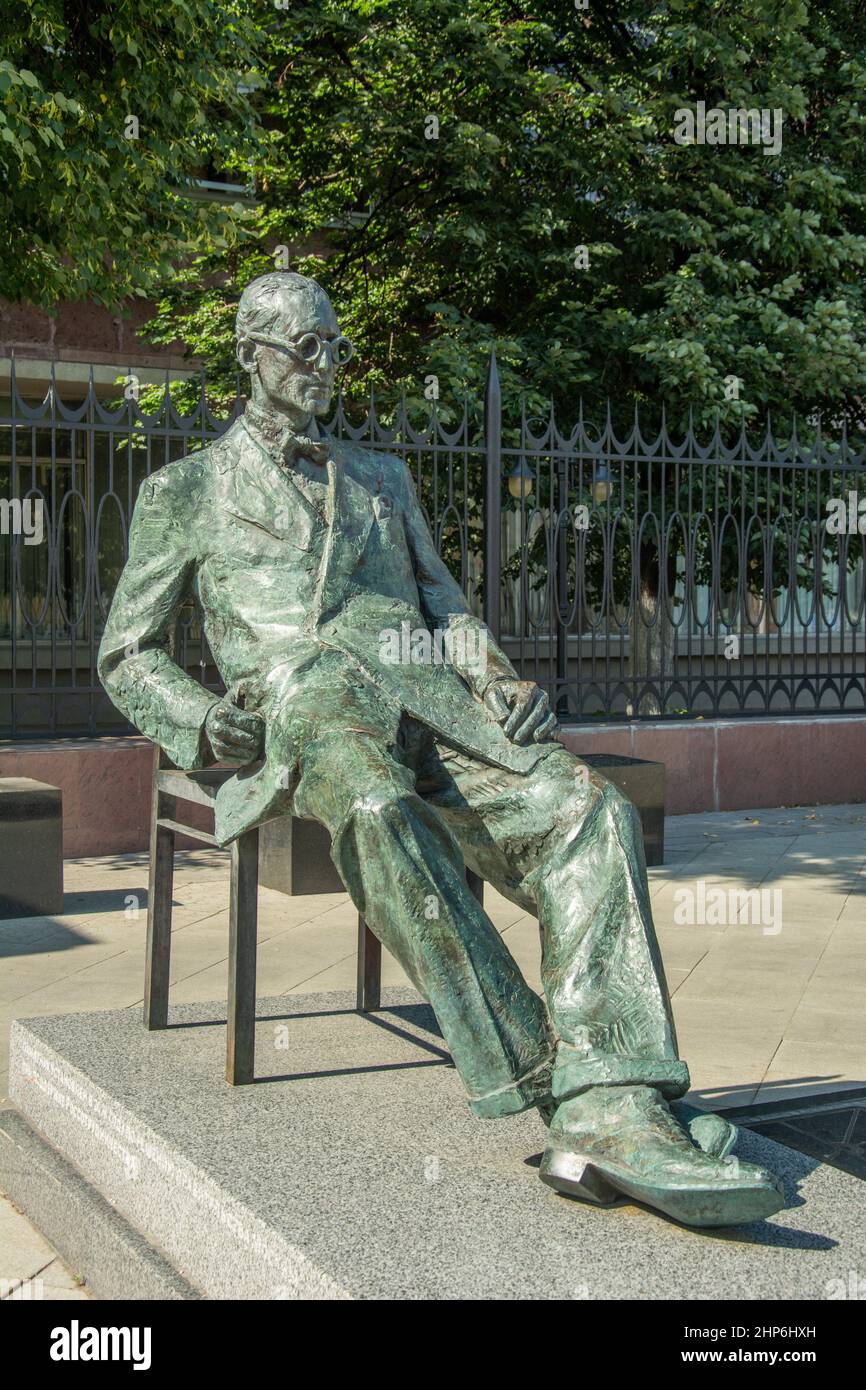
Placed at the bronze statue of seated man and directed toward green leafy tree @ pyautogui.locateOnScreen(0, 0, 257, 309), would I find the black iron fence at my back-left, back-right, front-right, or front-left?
front-right

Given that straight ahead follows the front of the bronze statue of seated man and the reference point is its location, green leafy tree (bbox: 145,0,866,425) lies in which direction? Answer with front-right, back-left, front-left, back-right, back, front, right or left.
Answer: back-left

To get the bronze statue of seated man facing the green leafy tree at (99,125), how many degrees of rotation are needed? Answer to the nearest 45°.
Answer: approximately 135° to its left

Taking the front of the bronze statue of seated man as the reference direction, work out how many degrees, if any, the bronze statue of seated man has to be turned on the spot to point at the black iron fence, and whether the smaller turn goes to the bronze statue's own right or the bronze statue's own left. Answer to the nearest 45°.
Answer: approximately 135° to the bronze statue's own left

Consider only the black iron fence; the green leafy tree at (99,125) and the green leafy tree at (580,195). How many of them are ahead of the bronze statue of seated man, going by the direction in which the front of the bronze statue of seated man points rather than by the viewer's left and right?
0

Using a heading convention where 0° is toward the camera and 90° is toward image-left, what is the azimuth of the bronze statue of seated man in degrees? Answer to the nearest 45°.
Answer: approximately 315°
